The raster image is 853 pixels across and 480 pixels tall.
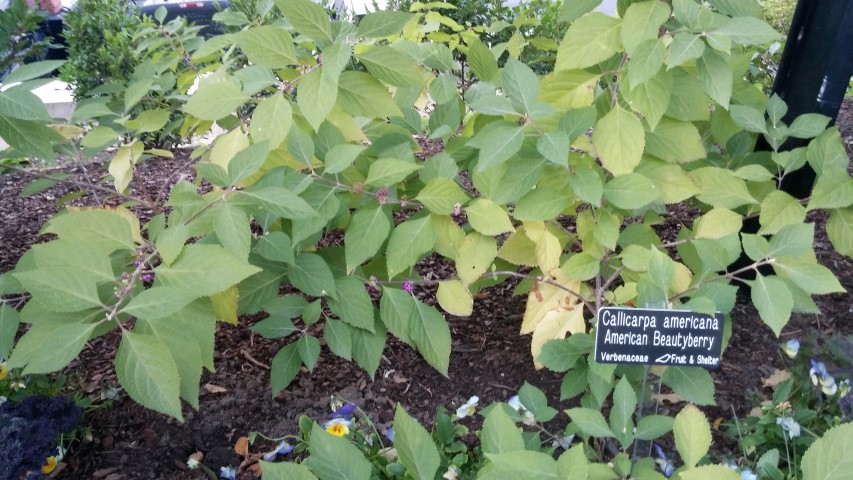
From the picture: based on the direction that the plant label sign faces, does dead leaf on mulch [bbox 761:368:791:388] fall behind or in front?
behind

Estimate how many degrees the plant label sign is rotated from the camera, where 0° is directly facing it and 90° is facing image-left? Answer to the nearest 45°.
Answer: approximately 0°

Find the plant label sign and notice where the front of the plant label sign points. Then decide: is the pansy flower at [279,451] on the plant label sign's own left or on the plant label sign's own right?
on the plant label sign's own right

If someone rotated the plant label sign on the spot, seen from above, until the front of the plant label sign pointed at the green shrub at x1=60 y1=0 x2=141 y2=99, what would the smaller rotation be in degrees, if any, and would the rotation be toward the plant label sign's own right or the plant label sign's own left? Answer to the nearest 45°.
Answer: approximately 135° to the plant label sign's own right

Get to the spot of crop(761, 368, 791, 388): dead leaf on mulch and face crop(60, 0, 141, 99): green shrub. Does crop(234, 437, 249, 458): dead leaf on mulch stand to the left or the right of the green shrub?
left

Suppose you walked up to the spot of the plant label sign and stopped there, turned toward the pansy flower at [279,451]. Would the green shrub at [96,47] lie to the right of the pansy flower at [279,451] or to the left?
right
